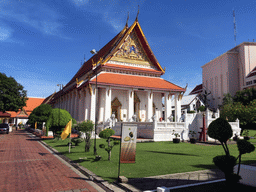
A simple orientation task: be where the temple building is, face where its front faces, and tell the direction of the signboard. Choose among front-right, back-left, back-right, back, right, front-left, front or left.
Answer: front-right

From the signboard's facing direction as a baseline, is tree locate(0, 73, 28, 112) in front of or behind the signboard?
behind

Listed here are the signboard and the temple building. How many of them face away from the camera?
0

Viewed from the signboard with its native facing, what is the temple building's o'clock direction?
The temple building is roughly at 6 o'clock from the signboard.

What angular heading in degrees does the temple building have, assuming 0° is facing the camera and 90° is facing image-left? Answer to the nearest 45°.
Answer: approximately 315°

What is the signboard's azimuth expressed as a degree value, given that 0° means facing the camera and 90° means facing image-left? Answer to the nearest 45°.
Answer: approximately 0°
